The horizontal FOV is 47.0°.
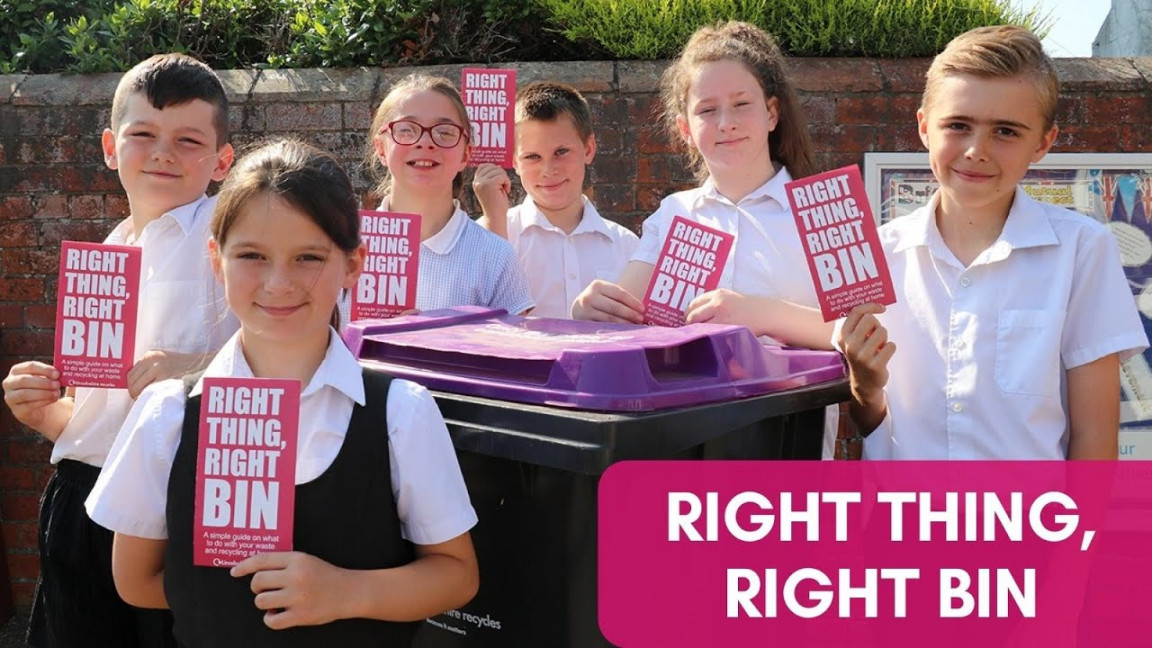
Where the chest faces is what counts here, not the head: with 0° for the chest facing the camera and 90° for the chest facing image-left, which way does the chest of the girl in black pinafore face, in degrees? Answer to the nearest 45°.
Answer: approximately 0°

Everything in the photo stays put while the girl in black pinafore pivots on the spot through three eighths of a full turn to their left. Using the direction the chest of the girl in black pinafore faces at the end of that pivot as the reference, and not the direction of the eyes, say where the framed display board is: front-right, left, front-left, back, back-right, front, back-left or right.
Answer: front

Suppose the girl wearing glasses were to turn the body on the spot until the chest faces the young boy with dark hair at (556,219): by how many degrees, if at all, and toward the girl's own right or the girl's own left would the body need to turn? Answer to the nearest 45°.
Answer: approximately 135° to the girl's own left

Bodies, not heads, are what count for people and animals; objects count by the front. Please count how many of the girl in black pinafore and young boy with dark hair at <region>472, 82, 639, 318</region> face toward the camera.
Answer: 2

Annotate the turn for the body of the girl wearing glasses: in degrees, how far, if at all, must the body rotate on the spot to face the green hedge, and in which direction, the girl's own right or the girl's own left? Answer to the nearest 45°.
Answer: approximately 180°

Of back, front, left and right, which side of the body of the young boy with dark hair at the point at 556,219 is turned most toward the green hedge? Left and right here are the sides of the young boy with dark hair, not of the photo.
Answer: back

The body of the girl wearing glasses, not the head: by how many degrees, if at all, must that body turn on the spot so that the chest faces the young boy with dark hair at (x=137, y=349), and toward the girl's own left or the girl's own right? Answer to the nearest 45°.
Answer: approximately 45° to the girl's own right

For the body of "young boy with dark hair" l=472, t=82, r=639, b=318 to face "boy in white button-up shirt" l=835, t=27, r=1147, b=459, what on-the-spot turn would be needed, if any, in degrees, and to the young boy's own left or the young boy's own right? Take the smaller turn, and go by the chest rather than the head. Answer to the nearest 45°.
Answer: approximately 45° to the young boy's own left

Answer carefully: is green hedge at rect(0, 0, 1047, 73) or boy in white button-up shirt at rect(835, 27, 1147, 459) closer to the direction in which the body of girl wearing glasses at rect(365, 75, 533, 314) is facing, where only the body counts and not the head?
the boy in white button-up shirt
